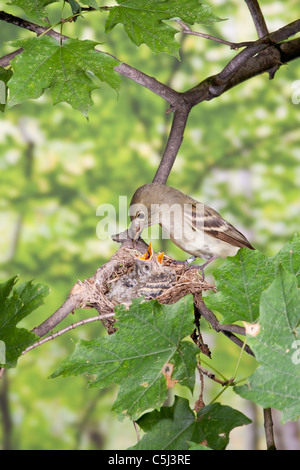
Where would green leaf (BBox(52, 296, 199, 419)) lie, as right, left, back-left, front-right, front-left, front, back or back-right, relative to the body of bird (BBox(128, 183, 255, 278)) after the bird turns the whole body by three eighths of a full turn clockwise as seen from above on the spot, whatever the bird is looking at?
back-right

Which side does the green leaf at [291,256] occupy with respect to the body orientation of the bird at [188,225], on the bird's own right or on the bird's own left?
on the bird's own left

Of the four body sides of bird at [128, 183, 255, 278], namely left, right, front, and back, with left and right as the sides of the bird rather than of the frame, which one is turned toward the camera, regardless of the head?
left

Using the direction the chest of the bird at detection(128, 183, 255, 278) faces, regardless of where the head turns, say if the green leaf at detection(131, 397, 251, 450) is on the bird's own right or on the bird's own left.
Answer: on the bird's own left
